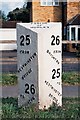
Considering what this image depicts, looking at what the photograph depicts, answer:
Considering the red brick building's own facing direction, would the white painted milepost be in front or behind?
in front

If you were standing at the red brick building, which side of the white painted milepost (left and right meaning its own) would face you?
back

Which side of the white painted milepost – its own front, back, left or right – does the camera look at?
front

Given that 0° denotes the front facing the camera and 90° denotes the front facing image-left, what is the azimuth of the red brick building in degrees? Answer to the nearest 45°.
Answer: approximately 0°

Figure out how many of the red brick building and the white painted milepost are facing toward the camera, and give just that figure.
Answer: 2
